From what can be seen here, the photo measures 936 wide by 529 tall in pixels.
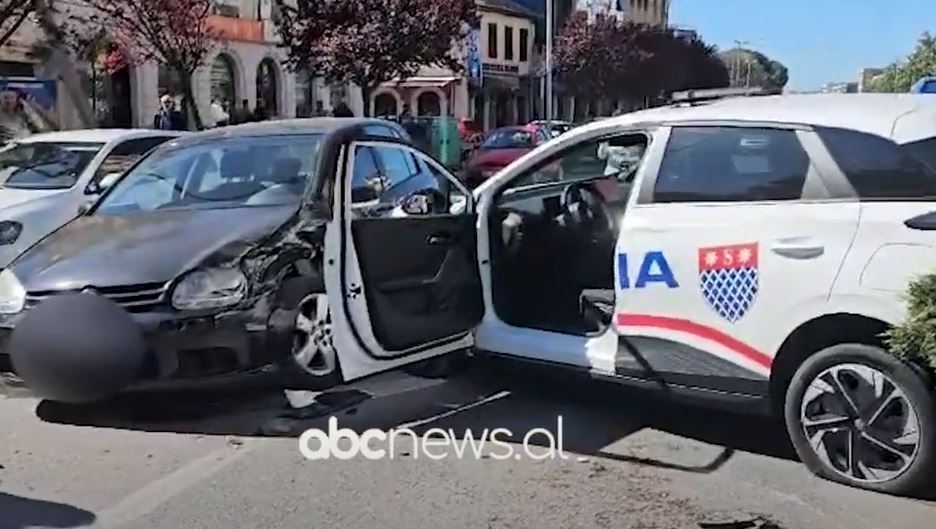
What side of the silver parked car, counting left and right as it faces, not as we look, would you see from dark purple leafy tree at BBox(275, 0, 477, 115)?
back

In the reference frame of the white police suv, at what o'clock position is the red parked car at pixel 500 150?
The red parked car is roughly at 1 o'clock from the white police suv.

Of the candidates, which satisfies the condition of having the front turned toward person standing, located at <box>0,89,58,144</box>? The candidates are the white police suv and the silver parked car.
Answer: the white police suv

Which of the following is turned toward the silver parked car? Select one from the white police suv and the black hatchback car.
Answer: the white police suv

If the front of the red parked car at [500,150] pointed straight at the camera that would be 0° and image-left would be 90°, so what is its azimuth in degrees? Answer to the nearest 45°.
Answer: approximately 45°

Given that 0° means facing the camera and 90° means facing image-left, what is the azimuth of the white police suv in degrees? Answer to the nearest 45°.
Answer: approximately 135°

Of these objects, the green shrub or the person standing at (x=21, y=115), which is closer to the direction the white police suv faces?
the person standing

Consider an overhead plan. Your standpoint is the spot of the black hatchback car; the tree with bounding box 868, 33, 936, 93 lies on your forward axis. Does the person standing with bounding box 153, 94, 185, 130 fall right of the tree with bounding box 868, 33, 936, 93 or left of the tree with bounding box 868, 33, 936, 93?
left

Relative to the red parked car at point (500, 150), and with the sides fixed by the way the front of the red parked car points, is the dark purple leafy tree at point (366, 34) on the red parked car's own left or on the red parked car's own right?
on the red parked car's own right

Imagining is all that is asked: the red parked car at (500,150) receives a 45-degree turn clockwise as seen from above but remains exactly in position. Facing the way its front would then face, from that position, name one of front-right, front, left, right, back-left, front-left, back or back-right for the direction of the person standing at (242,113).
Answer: front-right

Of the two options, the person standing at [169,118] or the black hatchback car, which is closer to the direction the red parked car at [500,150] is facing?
the black hatchback car

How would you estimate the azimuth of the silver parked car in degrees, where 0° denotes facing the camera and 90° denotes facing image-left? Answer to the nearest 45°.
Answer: approximately 45°

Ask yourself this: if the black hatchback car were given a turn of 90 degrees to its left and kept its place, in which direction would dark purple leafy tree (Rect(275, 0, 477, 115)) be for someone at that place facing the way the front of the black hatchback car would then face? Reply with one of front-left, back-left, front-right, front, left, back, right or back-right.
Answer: back-left

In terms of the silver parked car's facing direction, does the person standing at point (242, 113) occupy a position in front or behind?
behind
